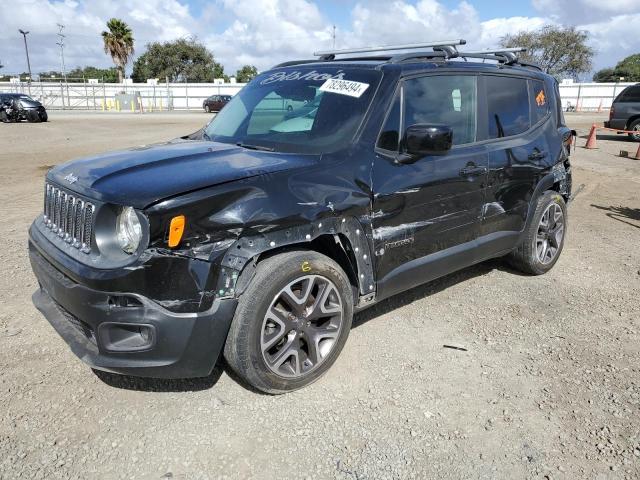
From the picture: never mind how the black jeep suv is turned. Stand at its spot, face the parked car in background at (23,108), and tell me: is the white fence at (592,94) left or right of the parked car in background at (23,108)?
right

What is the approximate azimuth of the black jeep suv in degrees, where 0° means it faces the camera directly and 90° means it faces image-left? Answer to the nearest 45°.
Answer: approximately 45°

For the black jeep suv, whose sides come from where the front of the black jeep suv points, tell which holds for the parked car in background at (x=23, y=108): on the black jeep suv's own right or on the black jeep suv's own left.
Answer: on the black jeep suv's own right

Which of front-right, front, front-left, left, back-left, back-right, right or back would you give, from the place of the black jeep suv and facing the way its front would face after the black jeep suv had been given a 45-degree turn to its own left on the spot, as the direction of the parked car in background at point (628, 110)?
back-left

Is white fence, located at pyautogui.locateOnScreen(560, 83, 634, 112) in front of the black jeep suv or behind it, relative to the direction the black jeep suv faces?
behind
